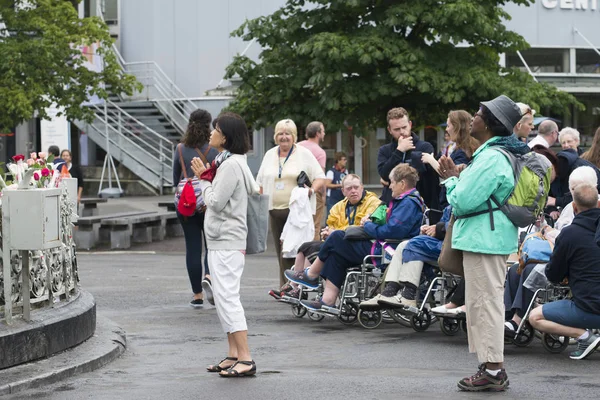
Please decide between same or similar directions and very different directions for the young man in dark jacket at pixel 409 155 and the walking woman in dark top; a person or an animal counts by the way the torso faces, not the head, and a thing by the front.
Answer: very different directions

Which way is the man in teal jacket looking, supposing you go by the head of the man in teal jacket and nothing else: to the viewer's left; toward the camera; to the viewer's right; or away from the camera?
to the viewer's left

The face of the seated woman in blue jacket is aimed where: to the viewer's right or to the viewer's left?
to the viewer's left

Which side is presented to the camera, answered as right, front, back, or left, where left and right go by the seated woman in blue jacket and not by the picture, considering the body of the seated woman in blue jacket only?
left

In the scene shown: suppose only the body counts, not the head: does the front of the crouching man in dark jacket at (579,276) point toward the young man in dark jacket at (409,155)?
yes

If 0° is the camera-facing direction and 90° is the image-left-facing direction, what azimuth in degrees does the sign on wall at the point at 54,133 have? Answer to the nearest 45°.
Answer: approximately 0°
